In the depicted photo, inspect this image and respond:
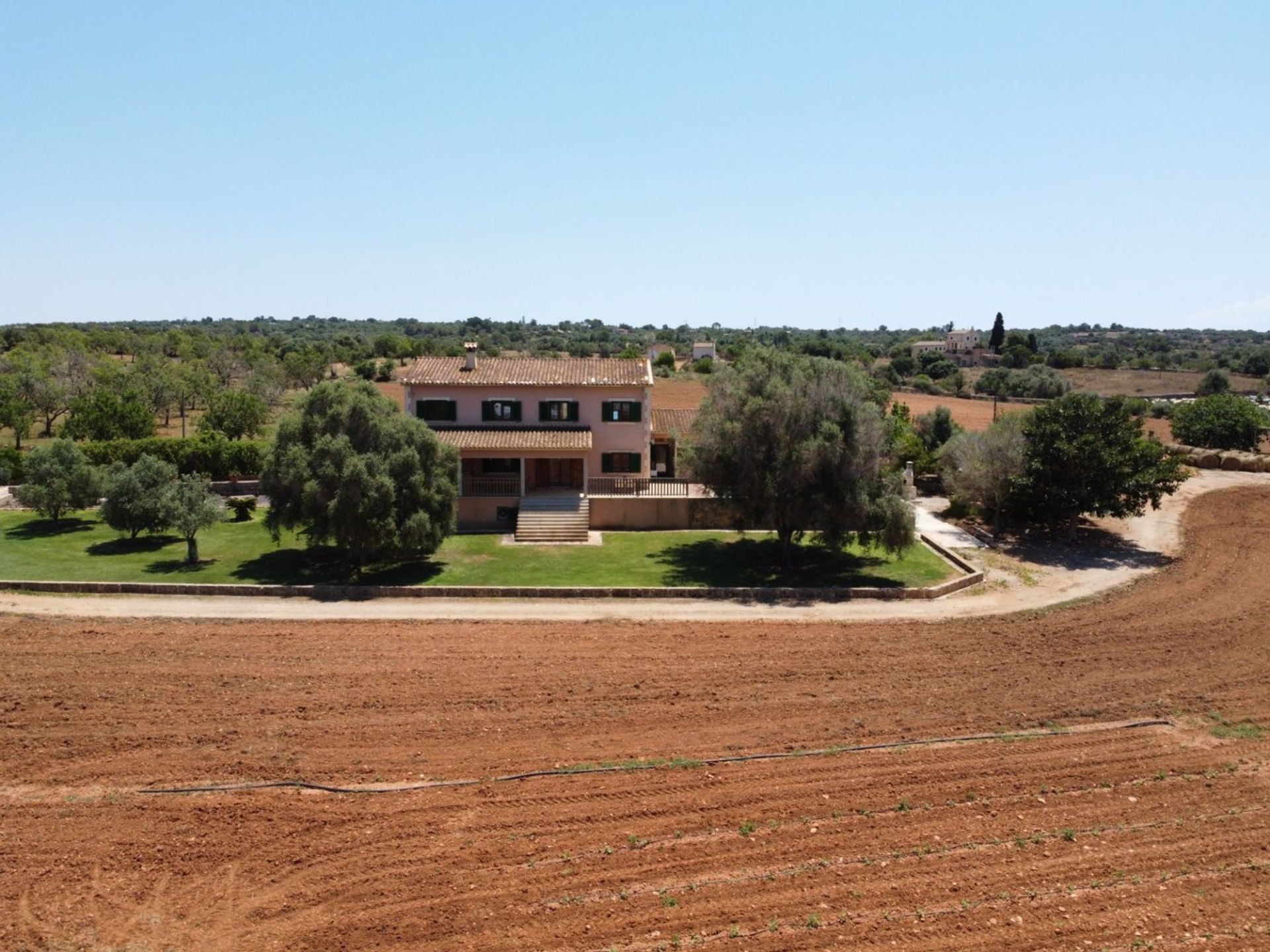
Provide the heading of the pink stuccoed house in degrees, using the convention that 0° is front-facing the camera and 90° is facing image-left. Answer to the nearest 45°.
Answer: approximately 0°

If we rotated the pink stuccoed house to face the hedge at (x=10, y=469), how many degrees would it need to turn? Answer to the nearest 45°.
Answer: approximately 90° to its right

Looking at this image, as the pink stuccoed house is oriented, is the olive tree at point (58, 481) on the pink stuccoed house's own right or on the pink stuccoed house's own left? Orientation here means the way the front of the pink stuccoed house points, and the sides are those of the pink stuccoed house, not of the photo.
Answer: on the pink stuccoed house's own right

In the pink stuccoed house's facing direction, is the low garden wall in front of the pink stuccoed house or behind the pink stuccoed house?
in front

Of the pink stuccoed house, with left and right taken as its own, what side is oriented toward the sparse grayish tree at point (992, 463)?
left

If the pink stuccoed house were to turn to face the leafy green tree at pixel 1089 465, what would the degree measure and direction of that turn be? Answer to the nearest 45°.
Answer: approximately 90° to its left

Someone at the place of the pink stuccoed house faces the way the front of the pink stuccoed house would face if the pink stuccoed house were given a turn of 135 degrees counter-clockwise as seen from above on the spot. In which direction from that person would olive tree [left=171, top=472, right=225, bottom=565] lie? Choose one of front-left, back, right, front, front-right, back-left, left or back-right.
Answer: back

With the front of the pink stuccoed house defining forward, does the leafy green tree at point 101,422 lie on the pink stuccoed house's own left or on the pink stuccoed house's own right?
on the pink stuccoed house's own right

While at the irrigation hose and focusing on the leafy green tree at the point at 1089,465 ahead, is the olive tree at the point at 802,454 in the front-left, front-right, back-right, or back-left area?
front-left

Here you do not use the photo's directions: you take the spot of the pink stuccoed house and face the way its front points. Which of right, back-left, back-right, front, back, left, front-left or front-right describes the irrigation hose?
front

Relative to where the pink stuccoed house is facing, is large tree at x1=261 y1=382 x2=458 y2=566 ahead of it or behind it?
ahead

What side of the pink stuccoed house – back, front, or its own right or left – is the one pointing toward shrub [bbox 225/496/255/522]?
right
